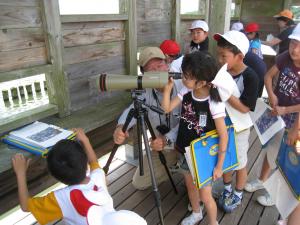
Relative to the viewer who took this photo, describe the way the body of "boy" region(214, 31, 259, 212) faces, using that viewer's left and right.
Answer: facing the viewer and to the left of the viewer

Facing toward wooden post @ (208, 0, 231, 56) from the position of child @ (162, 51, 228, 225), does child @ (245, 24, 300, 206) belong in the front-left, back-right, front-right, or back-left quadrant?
front-right

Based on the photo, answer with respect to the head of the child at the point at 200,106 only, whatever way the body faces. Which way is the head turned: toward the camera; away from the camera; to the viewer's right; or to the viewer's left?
to the viewer's left

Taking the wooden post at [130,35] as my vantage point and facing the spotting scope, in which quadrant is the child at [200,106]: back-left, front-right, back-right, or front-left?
front-left

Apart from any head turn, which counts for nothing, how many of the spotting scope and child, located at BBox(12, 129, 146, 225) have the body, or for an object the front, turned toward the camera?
0

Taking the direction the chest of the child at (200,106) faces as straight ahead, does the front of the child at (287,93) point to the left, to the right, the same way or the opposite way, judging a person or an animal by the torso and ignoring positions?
the same way

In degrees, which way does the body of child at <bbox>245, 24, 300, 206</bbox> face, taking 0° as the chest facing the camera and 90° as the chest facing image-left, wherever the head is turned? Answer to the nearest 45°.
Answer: approximately 45°

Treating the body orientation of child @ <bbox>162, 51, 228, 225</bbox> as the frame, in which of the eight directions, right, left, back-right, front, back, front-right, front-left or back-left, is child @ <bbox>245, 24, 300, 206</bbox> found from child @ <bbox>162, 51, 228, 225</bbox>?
back

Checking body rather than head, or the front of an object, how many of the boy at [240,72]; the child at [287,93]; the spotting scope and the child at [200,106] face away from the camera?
0

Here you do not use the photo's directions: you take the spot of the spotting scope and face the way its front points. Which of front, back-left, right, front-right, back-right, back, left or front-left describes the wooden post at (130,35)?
right

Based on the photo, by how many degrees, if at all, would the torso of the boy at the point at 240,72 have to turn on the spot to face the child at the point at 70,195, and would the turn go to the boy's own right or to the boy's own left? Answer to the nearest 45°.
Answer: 0° — they already face them

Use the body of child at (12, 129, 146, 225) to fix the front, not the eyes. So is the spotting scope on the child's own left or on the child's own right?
on the child's own right

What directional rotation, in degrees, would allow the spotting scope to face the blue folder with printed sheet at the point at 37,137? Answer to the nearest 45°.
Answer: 0° — it already faces it

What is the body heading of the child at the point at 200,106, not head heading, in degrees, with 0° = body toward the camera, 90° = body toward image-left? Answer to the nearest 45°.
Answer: approximately 45°

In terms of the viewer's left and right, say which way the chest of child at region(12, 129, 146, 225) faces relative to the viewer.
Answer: facing away from the viewer and to the left of the viewer

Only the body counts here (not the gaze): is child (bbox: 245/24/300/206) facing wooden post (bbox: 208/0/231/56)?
no
